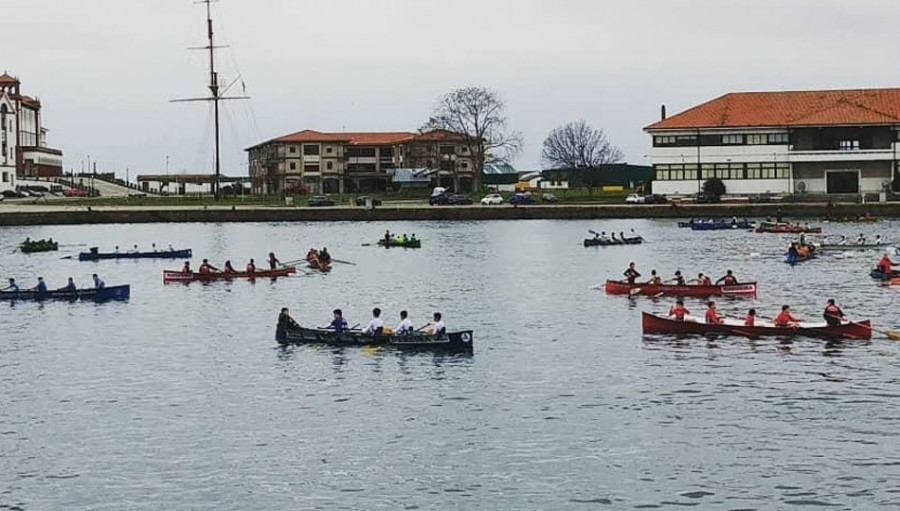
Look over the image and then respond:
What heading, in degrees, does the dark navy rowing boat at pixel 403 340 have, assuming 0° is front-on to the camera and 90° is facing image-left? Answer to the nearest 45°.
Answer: approximately 270°

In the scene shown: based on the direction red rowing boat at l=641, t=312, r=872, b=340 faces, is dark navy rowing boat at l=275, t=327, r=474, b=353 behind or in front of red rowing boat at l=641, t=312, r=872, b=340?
in front

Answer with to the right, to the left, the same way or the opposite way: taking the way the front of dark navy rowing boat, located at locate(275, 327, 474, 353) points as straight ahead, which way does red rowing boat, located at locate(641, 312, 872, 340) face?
the opposite way

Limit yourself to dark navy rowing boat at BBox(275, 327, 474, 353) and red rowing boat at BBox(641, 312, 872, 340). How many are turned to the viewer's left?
1

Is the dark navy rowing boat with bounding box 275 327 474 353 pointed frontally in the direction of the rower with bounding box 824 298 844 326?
yes

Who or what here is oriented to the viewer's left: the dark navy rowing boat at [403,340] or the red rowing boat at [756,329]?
the red rowing boat

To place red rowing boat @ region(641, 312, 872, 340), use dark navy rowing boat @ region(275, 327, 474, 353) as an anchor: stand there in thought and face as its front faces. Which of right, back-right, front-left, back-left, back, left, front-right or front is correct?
front

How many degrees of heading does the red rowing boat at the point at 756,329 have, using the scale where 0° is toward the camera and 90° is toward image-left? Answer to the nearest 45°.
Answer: approximately 90°
